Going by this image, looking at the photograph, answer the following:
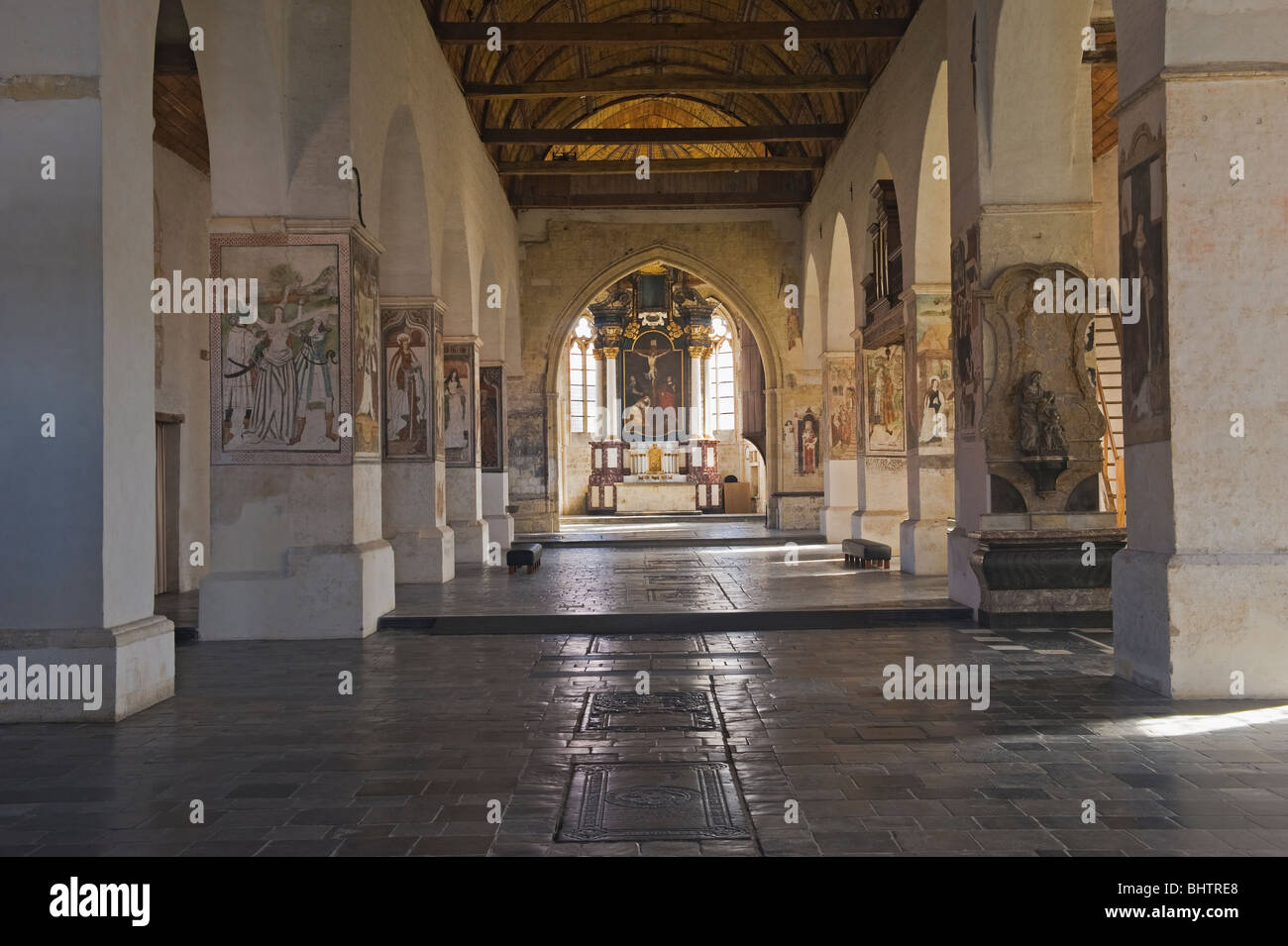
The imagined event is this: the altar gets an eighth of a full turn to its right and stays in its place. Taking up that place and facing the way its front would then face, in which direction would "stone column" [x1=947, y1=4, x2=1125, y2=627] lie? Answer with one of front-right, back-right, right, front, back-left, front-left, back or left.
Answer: front-left

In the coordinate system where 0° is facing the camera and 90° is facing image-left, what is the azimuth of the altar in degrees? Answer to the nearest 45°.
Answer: approximately 0°

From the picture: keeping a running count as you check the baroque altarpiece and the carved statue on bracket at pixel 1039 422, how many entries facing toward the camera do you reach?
2

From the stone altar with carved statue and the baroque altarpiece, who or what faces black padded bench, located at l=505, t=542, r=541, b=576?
the baroque altarpiece

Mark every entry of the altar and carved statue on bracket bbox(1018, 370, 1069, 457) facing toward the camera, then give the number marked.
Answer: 2

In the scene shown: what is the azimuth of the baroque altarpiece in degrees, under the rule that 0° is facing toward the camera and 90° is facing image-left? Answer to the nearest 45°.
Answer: approximately 0°

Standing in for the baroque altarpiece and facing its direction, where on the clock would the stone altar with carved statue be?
The stone altar with carved statue is roughly at 12 o'clock from the baroque altarpiece.

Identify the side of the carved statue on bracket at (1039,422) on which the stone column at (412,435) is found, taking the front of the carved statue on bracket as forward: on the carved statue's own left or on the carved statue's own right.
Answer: on the carved statue's own right

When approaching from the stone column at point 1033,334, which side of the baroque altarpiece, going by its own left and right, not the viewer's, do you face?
front
